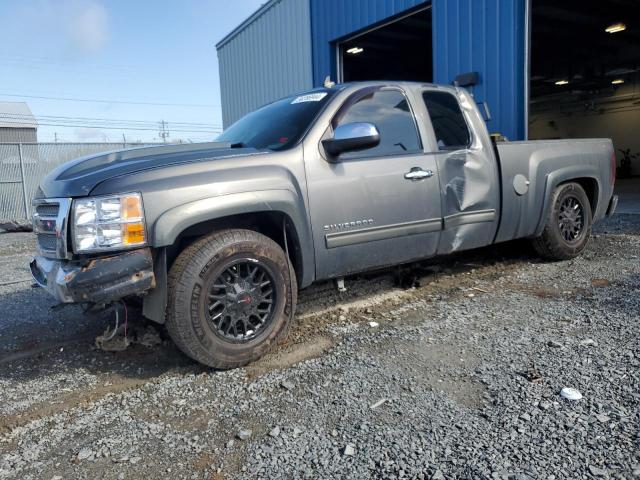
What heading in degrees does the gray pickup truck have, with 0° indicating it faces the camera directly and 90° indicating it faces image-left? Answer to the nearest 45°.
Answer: approximately 45°

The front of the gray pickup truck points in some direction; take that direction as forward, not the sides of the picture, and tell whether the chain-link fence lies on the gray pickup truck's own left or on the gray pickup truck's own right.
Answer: on the gray pickup truck's own right

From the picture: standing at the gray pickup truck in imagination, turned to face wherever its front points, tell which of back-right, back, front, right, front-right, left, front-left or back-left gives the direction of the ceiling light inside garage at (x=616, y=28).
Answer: back

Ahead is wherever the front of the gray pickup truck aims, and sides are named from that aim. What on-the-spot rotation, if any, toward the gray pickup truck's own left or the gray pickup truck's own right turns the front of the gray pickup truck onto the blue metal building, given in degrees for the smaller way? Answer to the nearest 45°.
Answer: approximately 135° to the gray pickup truck's own right
